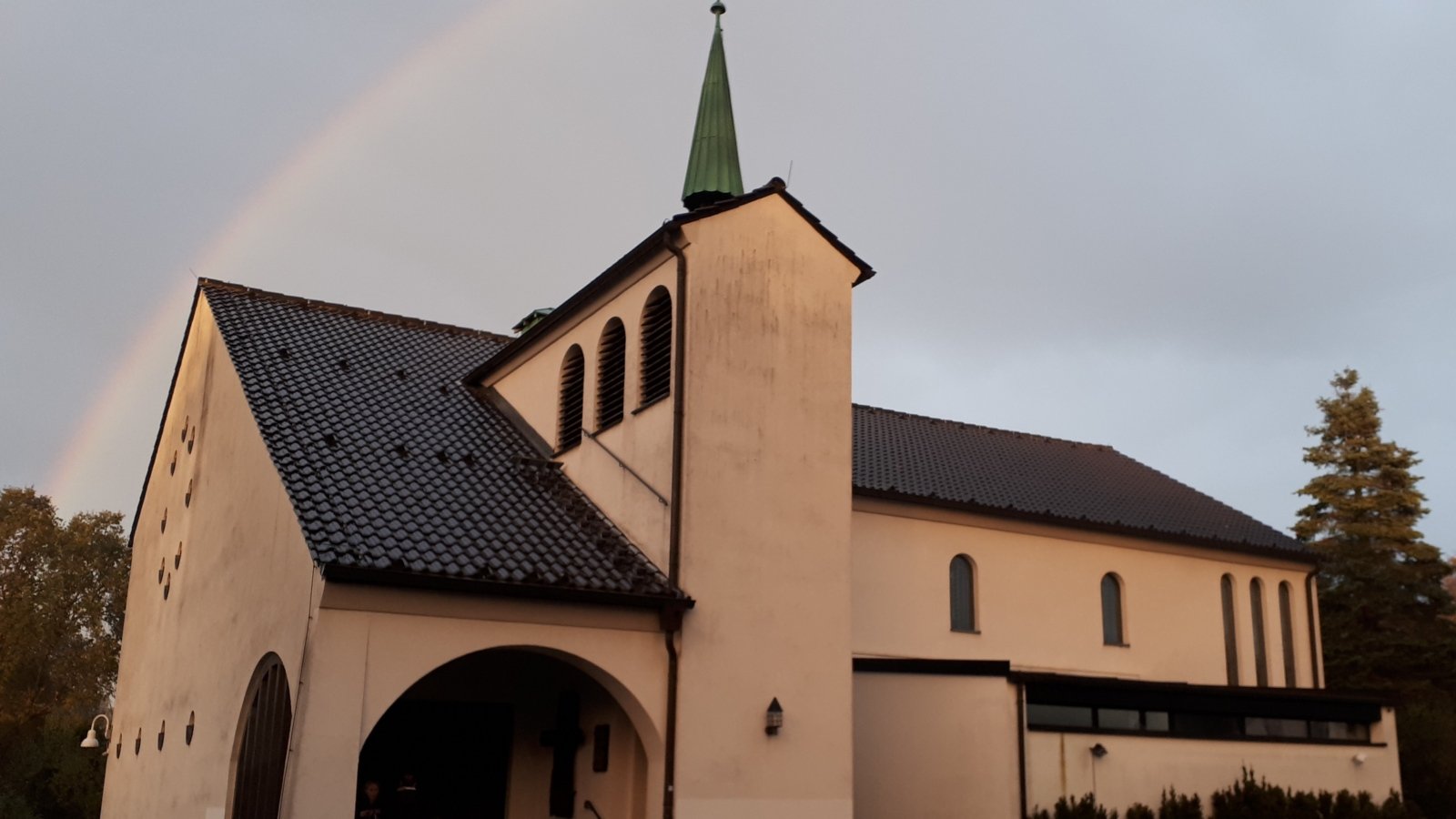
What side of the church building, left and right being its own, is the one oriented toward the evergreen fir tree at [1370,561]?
back

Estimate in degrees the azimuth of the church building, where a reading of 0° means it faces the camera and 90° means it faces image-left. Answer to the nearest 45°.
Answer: approximately 45°
